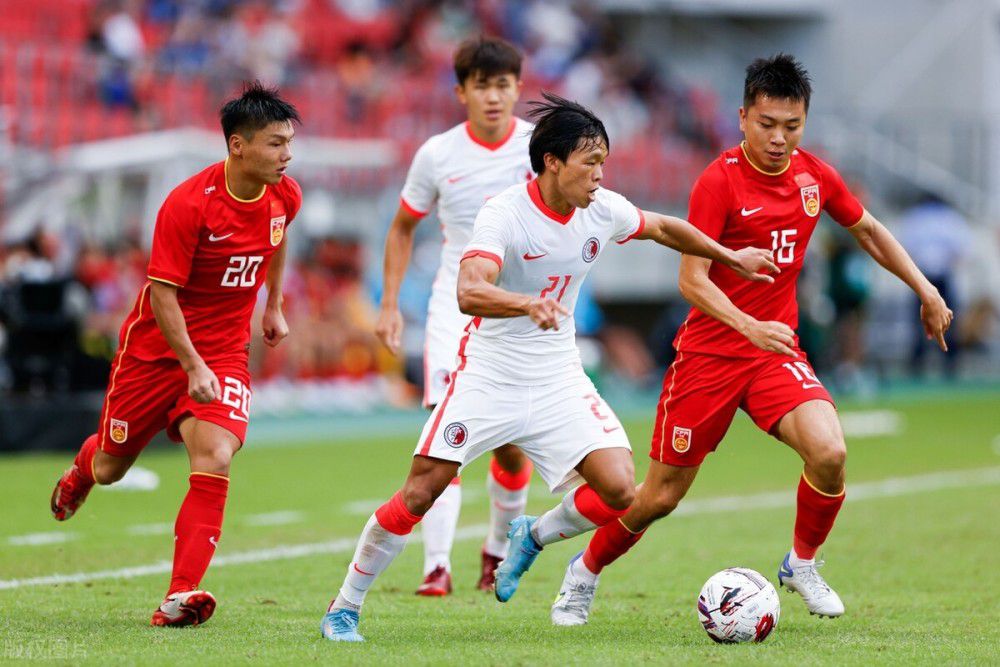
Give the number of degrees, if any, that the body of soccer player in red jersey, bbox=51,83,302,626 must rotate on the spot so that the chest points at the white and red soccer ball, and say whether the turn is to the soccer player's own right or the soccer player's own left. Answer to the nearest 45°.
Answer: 0° — they already face it

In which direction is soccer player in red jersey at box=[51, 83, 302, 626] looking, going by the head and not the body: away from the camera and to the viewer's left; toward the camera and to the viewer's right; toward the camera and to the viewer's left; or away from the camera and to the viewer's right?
toward the camera and to the viewer's right

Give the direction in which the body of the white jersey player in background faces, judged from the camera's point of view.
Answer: toward the camera

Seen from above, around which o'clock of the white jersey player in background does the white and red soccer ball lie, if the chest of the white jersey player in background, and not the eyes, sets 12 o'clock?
The white and red soccer ball is roughly at 11 o'clock from the white jersey player in background.

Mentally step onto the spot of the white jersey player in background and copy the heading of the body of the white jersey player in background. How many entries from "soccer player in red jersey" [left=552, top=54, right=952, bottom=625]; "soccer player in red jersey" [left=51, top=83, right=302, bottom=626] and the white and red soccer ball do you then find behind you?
0

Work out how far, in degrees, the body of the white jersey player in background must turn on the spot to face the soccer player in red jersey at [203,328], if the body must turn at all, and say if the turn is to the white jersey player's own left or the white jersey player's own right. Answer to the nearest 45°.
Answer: approximately 45° to the white jersey player's own right

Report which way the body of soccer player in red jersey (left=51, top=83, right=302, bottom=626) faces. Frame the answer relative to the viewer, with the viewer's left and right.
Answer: facing the viewer and to the right of the viewer

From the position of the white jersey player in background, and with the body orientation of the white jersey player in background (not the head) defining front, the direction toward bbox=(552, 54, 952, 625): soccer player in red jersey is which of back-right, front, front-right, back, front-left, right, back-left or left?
front-left

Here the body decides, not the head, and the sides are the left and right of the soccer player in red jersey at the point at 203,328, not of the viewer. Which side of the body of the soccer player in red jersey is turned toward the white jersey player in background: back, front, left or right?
left

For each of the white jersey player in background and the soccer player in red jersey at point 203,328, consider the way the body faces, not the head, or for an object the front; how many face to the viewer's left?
0

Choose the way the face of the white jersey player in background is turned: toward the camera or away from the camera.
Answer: toward the camera
